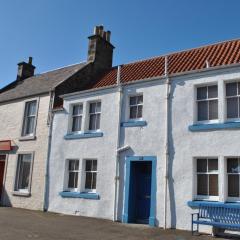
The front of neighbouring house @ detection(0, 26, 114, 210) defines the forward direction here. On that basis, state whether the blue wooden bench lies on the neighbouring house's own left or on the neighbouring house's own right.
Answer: on the neighbouring house's own left

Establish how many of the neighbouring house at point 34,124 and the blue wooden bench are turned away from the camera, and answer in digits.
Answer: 0

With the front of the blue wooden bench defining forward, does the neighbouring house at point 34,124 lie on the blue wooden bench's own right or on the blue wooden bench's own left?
on the blue wooden bench's own right

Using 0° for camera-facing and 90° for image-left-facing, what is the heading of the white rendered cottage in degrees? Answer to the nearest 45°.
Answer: approximately 45°

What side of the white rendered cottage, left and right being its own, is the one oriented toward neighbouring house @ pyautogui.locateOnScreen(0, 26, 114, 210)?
right

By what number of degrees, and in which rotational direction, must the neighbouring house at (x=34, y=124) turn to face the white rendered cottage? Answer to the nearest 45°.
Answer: approximately 90° to its left

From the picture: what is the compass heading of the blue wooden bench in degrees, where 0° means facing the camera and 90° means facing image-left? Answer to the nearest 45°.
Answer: approximately 45°

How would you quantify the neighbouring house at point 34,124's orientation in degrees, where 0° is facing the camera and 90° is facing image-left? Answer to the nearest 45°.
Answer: approximately 45°

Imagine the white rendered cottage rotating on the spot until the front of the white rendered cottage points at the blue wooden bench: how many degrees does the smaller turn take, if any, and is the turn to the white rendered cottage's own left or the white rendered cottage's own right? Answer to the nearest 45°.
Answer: approximately 90° to the white rendered cottage's own left
